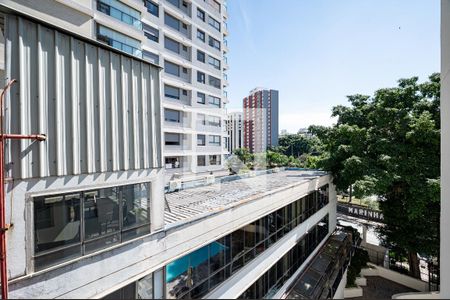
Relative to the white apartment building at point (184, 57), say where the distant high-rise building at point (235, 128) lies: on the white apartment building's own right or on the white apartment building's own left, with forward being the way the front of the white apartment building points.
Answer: on the white apartment building's own left

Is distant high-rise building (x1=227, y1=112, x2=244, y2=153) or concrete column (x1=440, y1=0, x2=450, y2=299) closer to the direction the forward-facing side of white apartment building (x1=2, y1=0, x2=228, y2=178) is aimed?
the concrete column

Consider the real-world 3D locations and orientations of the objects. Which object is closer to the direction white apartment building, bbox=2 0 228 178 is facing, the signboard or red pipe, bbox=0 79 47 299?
the signboard

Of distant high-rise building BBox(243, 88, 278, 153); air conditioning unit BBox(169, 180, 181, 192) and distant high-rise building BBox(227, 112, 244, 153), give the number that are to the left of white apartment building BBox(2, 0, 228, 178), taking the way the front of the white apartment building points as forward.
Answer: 2

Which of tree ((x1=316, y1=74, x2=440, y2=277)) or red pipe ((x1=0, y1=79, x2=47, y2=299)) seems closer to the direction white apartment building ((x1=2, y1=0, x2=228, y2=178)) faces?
the tree

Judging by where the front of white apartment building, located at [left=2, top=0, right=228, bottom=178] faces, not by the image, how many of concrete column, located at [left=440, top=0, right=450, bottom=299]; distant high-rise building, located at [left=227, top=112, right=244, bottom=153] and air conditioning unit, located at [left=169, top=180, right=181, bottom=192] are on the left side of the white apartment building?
1

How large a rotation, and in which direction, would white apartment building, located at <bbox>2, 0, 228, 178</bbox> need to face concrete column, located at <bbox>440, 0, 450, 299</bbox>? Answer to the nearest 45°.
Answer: approximately 45° to its right

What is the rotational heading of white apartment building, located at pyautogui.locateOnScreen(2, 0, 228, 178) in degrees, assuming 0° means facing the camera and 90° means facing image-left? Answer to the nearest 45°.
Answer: approximately 315°

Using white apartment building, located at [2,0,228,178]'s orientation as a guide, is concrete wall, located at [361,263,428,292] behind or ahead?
ahead

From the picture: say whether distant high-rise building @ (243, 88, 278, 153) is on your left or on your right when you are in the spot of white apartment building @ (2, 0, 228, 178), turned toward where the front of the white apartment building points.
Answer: on your left

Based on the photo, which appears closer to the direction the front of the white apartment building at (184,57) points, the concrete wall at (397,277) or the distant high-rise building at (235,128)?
the concrete wall
